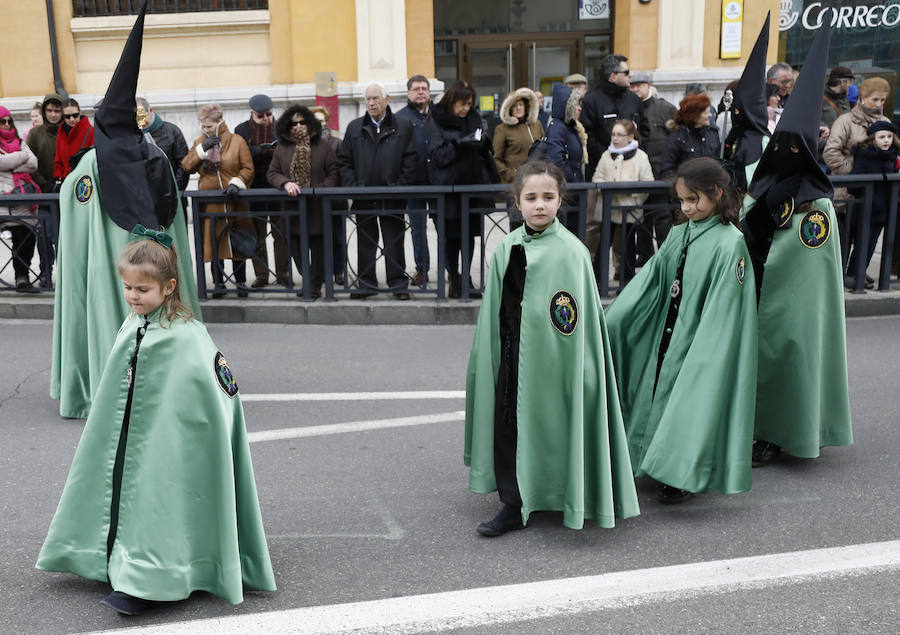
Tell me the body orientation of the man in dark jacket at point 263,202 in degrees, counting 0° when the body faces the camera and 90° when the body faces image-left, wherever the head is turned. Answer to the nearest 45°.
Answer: approximately 0°

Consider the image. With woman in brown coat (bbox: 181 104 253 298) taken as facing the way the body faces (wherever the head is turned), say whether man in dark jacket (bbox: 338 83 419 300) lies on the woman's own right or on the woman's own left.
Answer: on the woman's own left

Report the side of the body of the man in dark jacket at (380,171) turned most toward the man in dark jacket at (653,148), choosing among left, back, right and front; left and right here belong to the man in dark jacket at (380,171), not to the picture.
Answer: left

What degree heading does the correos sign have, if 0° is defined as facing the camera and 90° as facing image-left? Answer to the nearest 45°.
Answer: approximately 0°

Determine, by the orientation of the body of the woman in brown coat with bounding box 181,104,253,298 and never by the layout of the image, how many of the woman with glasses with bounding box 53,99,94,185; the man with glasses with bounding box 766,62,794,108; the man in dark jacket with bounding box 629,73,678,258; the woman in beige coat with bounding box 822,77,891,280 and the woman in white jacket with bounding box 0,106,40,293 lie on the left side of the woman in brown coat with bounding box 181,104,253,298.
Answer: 3

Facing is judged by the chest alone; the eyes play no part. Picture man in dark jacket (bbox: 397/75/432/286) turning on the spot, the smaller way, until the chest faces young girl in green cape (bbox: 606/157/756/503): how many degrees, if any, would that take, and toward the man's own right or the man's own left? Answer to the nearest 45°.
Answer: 0° — they already face them

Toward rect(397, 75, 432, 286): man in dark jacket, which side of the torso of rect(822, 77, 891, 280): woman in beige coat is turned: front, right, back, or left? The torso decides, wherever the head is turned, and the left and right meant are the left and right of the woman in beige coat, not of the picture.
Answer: right

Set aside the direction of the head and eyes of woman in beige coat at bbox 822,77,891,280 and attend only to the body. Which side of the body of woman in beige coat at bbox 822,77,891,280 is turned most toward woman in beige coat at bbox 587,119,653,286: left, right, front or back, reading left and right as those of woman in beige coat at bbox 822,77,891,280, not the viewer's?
right

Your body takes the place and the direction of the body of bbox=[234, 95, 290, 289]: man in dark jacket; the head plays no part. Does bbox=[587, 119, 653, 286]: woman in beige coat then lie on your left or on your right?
on your left

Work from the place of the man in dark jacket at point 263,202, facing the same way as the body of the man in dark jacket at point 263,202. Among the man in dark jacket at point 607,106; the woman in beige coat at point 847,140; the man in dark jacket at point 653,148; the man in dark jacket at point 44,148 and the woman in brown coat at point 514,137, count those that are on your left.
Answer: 4

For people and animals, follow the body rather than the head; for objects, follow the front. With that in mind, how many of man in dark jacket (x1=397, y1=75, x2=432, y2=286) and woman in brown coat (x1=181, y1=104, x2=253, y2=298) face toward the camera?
2

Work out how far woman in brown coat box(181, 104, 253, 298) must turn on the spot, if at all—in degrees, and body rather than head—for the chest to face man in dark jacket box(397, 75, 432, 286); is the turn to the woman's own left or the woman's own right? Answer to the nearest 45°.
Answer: approximately 90° to the woman's own left
